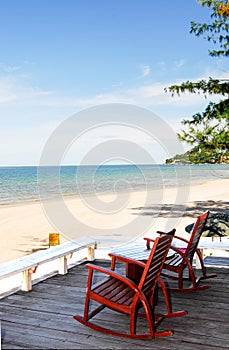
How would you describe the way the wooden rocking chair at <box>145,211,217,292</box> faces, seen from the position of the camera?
facing away from the viewer and to the left of the viewer

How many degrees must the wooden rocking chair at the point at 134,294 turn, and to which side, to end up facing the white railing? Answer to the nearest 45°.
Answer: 0° — it already faces it

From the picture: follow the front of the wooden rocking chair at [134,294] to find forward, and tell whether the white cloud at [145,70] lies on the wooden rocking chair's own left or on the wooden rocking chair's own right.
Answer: on the wooden rocking chair's own right

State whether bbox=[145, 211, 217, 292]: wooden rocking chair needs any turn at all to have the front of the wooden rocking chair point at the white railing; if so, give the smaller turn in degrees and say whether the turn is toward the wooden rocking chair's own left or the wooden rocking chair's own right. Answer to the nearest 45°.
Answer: approximately 45° to the wooden rocking chair's own left

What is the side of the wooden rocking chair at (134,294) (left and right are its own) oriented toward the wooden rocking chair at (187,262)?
right

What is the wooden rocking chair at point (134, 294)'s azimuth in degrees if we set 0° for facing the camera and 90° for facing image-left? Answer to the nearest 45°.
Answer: approximately 135°

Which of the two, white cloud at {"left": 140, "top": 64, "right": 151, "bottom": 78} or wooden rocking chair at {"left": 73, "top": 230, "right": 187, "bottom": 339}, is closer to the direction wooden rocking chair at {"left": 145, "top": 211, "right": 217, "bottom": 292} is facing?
the white cloud

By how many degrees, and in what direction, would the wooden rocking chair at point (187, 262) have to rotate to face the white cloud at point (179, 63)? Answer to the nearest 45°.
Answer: approximately 45° to its right
